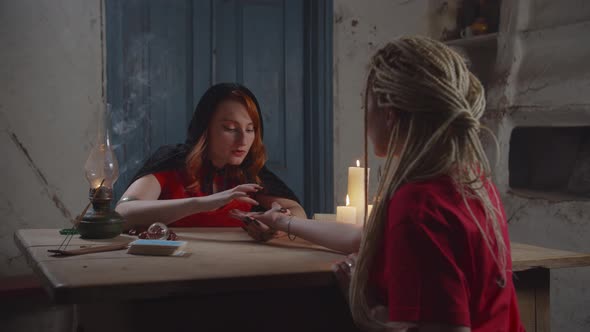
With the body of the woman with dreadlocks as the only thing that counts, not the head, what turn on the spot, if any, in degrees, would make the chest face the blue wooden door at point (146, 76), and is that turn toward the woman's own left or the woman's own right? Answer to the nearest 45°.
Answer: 0° — they already face it

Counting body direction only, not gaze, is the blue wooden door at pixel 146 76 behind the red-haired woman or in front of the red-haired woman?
behind

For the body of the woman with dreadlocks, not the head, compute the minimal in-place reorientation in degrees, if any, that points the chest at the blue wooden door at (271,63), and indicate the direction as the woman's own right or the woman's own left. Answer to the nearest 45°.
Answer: approximately 45° to the woman's own right

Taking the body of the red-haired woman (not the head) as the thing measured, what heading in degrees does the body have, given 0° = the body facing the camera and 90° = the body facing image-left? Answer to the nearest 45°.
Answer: approximately 315°

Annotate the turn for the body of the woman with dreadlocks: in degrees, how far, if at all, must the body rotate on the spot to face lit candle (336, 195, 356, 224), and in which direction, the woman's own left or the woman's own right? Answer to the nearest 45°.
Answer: approximately 45° to the woman's own right

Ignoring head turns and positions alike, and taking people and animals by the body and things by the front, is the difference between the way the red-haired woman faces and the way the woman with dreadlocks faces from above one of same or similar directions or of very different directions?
very different directions

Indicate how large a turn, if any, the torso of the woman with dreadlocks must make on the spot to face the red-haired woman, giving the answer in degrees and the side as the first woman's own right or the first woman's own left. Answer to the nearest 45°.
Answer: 0° — they already face them

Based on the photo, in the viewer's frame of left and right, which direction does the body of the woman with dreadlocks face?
facing away from the viewer and to the left of the viewer

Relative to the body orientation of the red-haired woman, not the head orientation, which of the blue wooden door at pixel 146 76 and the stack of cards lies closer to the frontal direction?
the stack of cards

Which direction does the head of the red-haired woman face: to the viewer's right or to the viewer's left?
to the viewer's right

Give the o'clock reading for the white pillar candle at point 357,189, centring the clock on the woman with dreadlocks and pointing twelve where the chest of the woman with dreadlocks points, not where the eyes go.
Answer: The white pillar candle is roughly at 1 o'clock from the woman with dreadlocks.
